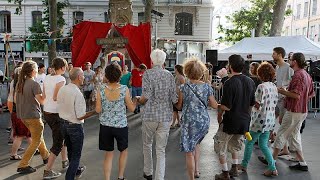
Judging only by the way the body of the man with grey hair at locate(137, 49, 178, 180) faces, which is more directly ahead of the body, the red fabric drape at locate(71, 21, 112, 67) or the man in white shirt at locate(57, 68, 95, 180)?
the red fabric drape

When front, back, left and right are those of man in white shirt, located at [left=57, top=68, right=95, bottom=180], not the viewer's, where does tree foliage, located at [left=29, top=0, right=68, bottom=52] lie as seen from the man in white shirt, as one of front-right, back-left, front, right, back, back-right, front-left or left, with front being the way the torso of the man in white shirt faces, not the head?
front-left

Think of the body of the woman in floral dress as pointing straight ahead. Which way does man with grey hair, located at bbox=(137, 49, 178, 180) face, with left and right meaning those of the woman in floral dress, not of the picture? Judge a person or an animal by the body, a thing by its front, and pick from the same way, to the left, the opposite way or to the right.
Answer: the same way

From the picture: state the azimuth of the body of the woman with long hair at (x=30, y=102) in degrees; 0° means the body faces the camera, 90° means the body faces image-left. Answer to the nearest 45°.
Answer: approximately 225°

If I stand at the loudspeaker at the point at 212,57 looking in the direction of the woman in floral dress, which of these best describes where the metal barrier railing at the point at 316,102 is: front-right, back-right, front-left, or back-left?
front-left

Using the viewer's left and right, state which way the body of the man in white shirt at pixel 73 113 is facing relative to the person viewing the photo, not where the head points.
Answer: facing away from the viewer and to the right of the viewer

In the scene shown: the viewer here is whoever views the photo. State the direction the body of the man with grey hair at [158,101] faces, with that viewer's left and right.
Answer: facing away from the viewer

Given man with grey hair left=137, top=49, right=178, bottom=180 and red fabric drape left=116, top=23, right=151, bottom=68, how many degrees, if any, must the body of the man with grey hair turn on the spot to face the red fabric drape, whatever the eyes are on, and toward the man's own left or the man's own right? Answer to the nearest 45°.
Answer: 0° — they already face it

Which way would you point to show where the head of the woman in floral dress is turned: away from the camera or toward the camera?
away from the camera

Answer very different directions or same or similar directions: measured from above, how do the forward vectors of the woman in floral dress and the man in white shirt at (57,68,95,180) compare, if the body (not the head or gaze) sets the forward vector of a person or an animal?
same or similar directions

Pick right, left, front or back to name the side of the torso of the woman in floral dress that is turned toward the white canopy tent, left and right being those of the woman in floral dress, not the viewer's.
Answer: front

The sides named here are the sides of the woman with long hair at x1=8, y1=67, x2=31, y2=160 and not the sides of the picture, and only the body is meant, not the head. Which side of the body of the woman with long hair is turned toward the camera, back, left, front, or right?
right

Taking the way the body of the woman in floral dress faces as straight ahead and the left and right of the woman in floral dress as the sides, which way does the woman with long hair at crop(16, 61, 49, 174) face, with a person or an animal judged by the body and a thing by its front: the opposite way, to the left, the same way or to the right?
the same way

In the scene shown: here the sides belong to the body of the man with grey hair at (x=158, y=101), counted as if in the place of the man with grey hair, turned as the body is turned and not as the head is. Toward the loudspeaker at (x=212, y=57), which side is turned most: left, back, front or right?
front

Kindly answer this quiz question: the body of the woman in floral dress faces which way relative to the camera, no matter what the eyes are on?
away from the camera

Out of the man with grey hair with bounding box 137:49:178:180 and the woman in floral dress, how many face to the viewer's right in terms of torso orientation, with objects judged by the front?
0
